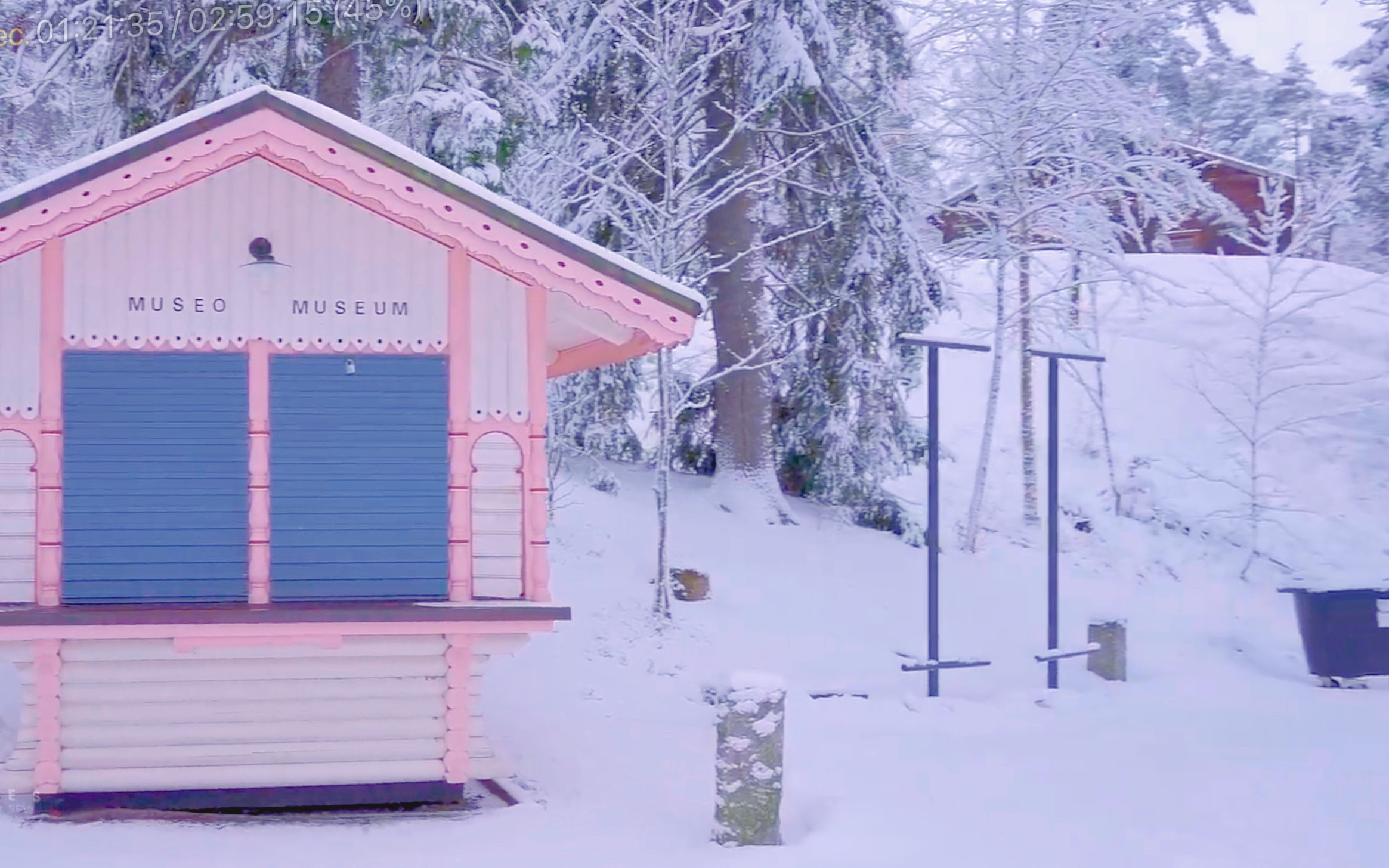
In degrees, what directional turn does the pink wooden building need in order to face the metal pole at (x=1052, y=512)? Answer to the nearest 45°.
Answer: approximately 135° to its left

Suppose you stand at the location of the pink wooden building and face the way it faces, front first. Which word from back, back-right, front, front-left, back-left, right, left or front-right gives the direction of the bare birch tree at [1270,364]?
back-left

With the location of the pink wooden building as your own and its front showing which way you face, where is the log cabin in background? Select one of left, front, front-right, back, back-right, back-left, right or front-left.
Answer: back-left

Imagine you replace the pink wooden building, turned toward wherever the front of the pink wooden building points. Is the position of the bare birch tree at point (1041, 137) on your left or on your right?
on your left

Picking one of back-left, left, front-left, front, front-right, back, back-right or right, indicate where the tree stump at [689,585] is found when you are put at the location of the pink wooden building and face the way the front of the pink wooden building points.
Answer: back-left

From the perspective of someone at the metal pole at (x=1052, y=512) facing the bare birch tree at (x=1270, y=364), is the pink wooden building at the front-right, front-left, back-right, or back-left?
back-left

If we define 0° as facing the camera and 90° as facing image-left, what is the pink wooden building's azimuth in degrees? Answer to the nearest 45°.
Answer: approximately 0°

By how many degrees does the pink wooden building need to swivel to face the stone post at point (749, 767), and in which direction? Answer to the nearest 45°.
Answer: approximately 90° to its left

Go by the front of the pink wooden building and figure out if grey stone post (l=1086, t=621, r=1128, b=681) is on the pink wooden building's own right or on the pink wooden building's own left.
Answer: on the pink wooden building's own left
